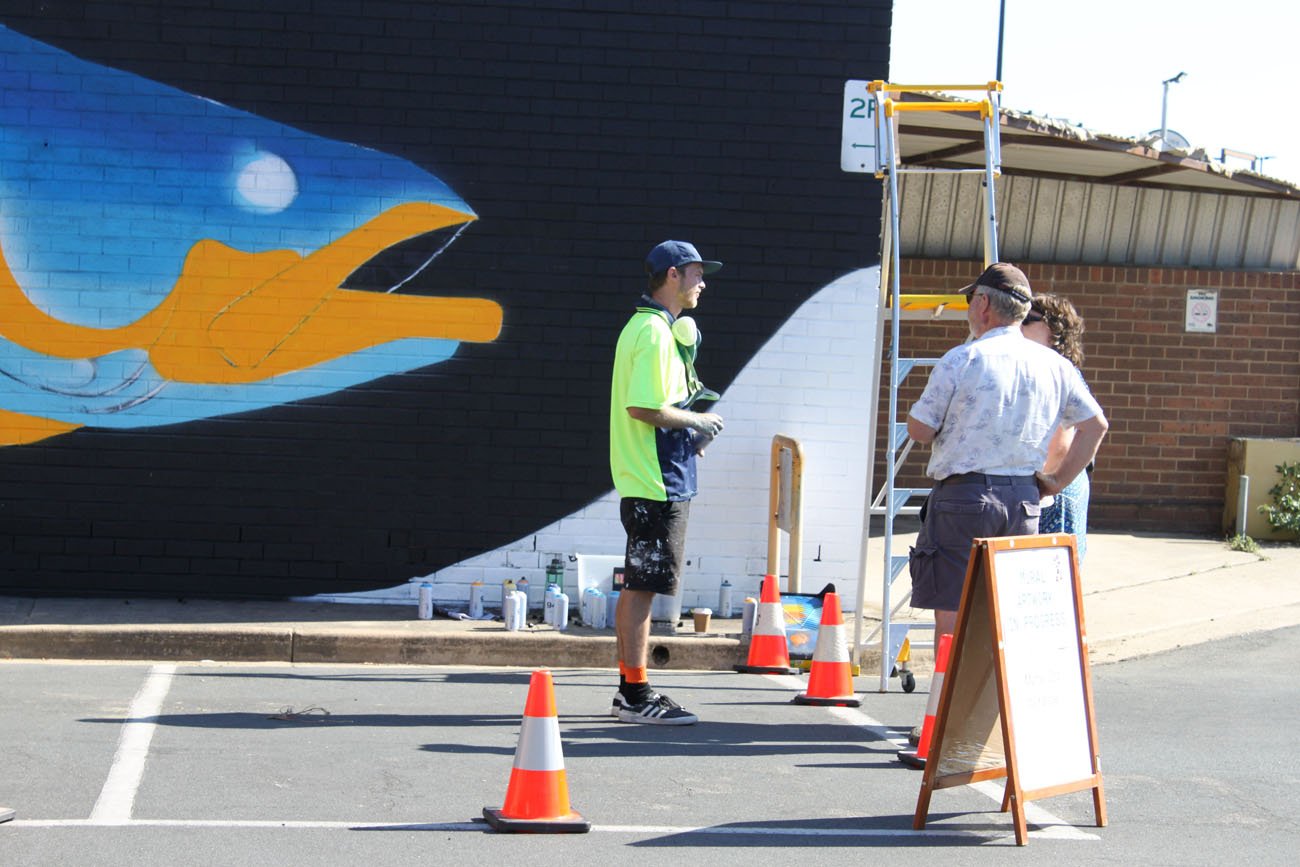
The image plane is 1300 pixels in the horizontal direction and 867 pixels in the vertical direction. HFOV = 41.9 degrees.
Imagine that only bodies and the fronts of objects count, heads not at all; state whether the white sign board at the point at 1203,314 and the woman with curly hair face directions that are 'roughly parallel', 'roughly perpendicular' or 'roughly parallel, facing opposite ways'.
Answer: roughly perpendicular

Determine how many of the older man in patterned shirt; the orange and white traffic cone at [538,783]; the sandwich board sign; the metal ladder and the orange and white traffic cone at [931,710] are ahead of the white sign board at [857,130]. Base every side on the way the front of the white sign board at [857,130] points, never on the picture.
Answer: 5

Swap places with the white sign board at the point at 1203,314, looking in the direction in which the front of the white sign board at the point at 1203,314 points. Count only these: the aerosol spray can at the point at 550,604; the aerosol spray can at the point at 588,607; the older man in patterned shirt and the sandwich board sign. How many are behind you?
0

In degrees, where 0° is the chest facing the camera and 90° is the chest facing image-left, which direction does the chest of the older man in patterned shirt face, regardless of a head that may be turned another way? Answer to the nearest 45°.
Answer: approximately 135°

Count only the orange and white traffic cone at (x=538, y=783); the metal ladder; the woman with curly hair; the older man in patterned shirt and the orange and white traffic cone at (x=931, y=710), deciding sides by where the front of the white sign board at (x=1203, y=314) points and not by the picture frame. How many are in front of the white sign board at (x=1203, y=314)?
5

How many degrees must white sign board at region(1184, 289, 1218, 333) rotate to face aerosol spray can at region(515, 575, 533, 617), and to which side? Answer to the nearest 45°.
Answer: approximately 45° to its right

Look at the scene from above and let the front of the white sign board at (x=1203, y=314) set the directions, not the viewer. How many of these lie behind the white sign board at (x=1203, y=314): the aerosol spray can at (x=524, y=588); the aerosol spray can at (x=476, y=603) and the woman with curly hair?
0

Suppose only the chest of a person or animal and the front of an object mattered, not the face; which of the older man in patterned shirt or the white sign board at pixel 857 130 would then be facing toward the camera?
the white sign board

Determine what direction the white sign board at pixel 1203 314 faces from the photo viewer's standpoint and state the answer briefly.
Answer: facing the viewer

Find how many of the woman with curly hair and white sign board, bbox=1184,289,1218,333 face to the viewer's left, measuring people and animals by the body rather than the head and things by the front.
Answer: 1

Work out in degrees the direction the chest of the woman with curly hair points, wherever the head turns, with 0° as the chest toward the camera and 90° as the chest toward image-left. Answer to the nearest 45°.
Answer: approximately 90°

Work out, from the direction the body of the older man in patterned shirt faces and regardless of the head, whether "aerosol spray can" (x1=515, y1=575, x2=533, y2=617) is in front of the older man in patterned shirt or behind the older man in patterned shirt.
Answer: in front

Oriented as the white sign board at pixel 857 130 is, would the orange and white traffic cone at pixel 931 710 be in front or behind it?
in front

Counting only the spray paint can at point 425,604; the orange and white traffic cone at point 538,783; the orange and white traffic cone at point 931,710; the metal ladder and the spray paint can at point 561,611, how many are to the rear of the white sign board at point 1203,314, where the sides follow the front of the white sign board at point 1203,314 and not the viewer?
0

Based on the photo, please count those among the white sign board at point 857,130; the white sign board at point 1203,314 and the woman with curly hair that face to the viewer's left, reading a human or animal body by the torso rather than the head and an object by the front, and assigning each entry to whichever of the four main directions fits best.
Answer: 1
